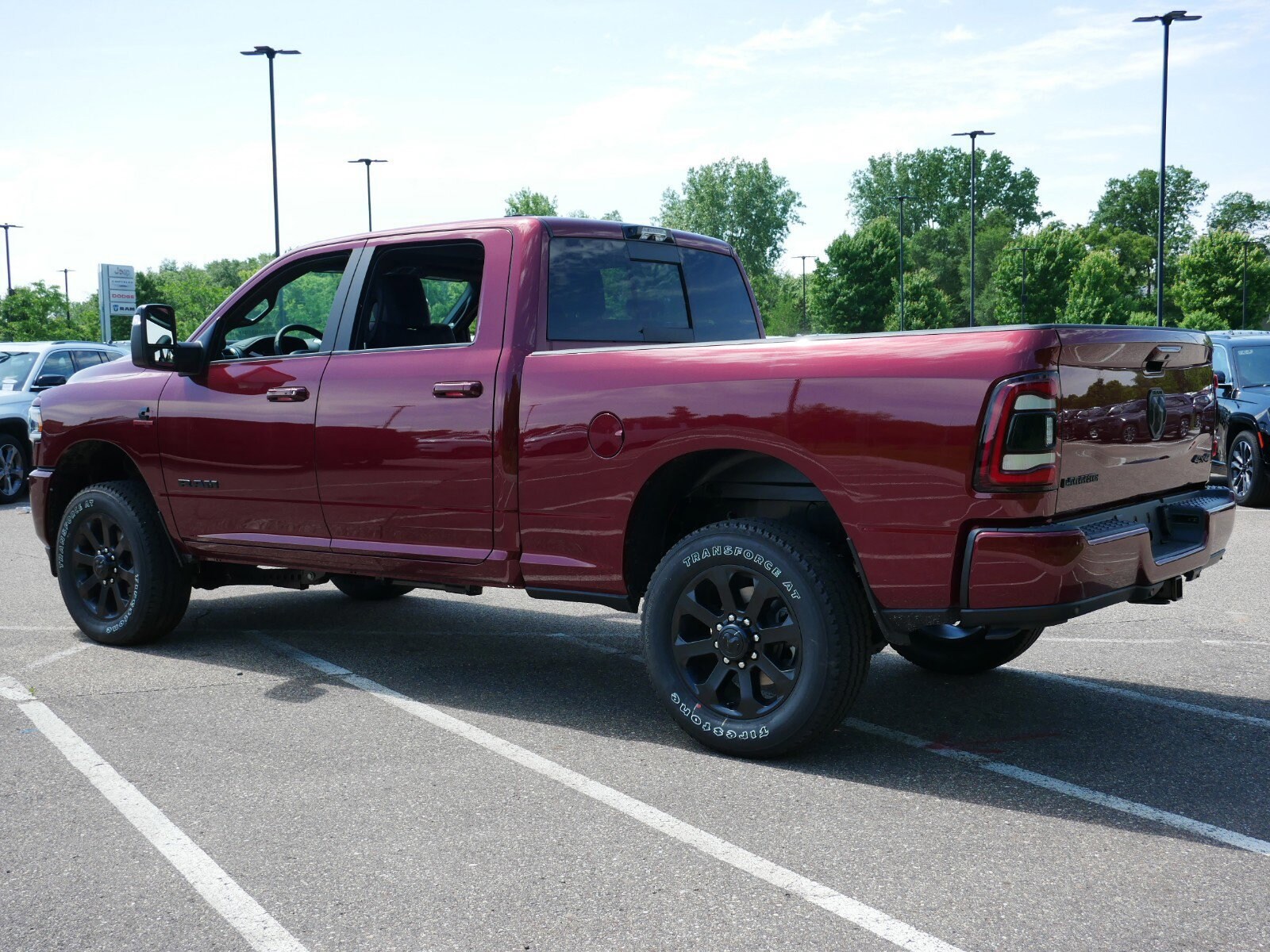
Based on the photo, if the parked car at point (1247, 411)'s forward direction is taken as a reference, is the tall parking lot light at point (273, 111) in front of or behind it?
behind

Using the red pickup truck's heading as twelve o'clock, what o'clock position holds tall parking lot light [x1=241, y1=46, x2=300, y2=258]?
The tall parking lot light is roughly at 1 o'clock from the red pickup truck.

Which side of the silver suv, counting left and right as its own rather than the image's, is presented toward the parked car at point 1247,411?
left

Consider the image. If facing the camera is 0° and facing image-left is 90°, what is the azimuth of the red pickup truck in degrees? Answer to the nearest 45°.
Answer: approximately 135°
